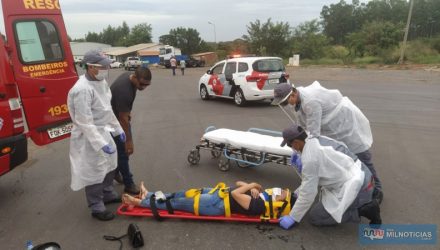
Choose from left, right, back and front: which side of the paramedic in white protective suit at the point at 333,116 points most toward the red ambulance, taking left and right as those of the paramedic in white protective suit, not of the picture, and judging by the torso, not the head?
front

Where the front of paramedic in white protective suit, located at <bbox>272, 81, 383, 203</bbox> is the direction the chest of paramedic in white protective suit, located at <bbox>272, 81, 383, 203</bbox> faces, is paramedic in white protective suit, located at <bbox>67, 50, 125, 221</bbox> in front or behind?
in front

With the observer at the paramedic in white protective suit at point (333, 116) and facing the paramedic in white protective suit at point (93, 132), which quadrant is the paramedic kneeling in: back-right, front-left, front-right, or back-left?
front-left

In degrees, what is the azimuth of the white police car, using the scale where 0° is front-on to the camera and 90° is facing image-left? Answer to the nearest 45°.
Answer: approximately 135°

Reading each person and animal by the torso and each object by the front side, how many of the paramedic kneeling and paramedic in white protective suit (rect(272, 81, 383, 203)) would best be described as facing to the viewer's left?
2

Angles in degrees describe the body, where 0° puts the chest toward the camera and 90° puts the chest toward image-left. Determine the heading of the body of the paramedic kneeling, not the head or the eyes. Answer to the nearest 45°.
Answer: approximately 90°

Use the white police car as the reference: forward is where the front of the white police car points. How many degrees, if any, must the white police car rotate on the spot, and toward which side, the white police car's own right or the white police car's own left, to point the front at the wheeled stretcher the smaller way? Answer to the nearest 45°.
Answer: approximately 135° to the white police car's own left

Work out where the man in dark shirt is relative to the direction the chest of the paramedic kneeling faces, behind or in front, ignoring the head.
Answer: in front

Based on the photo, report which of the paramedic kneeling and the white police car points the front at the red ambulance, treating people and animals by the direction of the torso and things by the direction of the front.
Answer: the paramedic kneeling

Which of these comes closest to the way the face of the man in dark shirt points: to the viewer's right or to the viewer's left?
to the viewer's right

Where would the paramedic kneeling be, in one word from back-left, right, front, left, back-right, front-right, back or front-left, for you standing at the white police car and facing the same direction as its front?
back-left

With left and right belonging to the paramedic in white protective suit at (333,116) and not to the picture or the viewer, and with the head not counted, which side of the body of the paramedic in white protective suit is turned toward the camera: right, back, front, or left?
left
